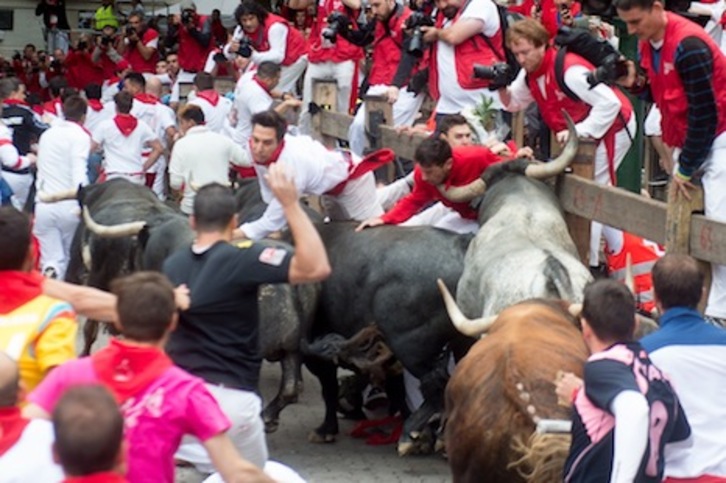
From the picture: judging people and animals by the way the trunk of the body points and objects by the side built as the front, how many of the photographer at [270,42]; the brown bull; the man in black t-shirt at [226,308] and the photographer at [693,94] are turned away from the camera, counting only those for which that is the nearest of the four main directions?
2

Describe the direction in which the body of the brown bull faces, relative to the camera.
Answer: away from the camera

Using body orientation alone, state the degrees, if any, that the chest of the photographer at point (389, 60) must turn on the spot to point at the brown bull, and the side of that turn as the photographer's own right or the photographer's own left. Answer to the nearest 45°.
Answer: approximately 45° to the photographer's own left

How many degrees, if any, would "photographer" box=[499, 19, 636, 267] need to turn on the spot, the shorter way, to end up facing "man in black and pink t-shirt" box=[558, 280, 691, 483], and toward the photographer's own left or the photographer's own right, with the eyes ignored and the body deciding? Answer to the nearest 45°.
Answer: approximately 45° to the photographer's own left

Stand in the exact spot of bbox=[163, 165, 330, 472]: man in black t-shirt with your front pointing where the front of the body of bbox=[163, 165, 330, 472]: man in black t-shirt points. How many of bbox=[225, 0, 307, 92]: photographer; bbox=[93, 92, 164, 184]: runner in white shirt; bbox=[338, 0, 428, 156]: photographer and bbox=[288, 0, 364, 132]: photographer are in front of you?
4

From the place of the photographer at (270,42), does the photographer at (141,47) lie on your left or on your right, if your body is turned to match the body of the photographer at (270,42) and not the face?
on your right

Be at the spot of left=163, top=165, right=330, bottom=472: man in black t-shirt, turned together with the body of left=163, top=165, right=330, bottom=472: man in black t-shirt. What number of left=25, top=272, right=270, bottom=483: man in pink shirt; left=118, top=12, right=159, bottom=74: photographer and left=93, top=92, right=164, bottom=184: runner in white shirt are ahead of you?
2

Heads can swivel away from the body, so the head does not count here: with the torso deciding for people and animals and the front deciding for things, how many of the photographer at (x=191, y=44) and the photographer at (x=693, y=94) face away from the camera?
0

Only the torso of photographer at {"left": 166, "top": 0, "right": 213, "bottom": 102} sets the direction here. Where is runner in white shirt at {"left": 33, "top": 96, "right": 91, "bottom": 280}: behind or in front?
in front

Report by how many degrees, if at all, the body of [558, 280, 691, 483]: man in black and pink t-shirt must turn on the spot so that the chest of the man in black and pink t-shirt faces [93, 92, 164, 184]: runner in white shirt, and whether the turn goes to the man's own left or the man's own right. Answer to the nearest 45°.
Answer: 0° — they already face them

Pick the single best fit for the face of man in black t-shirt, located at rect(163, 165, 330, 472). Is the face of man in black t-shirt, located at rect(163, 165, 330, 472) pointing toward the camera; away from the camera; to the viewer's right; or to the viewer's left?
away from the camera

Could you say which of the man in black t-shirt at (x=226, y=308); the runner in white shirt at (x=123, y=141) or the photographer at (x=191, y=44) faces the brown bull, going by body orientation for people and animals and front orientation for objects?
the photographer

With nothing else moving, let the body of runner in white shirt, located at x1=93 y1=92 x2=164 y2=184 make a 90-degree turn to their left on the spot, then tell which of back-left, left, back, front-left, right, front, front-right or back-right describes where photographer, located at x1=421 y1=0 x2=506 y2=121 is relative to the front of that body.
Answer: back-left

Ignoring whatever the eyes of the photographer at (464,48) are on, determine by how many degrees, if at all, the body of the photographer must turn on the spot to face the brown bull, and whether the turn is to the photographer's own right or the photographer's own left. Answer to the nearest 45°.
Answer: approximately 45° to the photographer's own left
